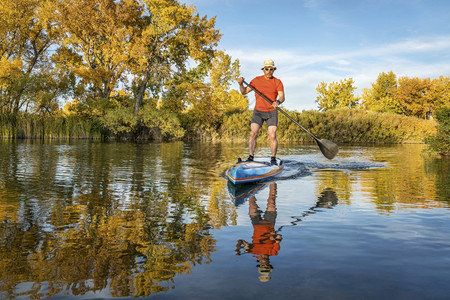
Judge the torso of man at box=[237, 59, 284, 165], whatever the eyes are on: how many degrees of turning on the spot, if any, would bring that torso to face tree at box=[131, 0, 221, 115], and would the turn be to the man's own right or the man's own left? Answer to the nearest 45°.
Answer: approximately 180°

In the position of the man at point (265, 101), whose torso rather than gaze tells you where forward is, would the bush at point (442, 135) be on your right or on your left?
on your left

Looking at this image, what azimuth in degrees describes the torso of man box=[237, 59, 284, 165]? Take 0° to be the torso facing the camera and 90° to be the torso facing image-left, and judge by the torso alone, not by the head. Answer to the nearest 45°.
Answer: approximately 0°

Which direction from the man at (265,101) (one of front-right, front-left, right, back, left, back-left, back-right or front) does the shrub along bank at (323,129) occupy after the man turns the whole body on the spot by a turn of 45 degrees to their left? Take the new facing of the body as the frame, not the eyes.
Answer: back-left

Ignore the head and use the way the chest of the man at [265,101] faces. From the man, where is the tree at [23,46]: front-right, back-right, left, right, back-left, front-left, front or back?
back-right

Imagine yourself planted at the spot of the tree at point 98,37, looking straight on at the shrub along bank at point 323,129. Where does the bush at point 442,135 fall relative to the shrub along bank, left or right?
right
